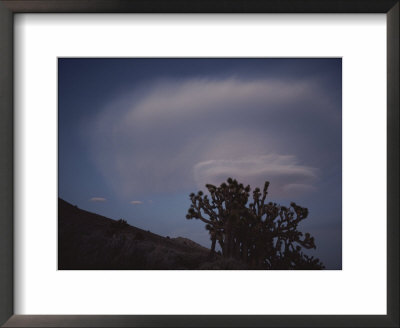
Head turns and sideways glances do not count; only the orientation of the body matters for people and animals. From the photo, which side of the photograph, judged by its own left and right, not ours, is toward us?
front
